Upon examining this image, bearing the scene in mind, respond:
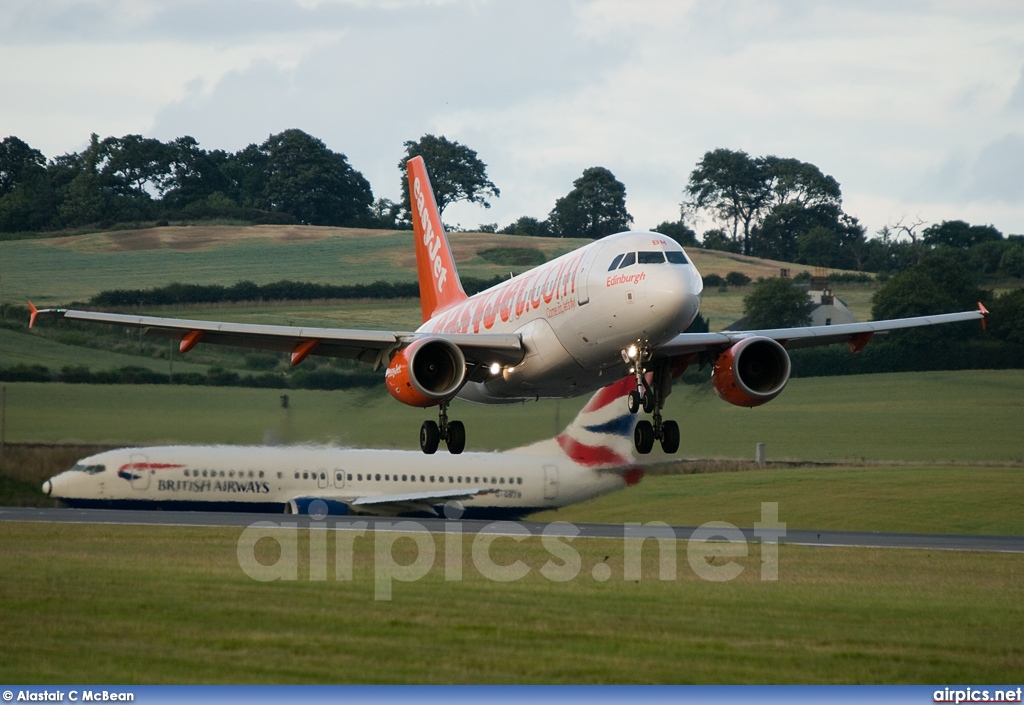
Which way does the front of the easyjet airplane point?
toward the camera
